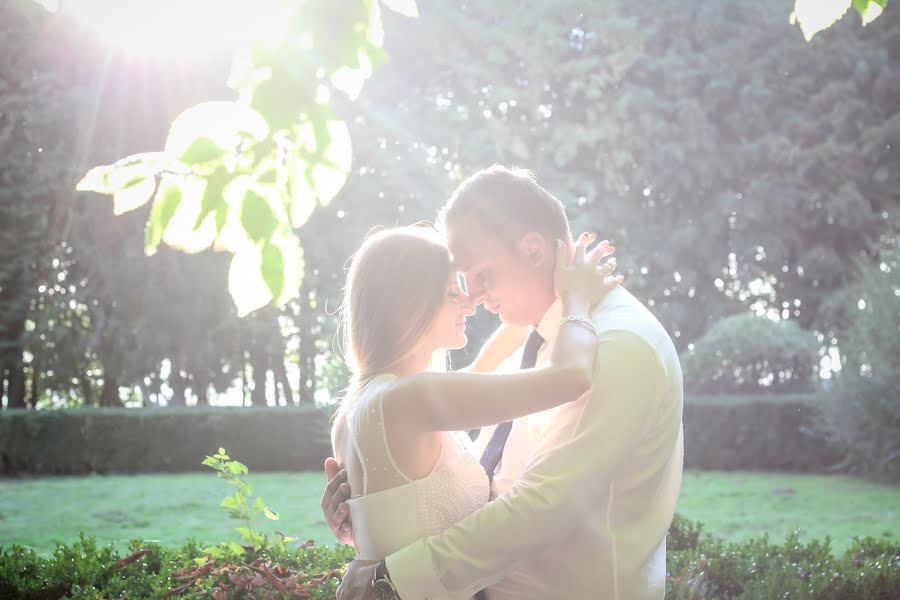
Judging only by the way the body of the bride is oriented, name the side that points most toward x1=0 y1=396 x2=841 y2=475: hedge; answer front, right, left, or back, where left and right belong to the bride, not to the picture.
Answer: left

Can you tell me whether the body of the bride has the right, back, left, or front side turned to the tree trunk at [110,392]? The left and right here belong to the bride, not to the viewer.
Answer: left

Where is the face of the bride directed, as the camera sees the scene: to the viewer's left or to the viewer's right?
to the viewer's right

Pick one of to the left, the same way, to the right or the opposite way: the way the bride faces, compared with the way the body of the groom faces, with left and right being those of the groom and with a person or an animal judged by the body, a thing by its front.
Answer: the opposite way

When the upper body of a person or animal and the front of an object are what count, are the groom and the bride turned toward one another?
yes

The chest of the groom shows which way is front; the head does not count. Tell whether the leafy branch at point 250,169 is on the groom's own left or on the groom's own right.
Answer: on the groom's own left

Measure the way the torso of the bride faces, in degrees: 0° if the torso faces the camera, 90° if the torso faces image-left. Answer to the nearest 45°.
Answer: approximately 270°

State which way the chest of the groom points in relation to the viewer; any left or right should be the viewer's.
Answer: facing to the left of the viewer

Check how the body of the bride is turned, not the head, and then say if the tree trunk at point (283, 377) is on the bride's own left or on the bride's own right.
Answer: on the bride's own left

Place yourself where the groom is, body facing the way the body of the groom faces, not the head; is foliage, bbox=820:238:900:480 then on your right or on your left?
on your right
